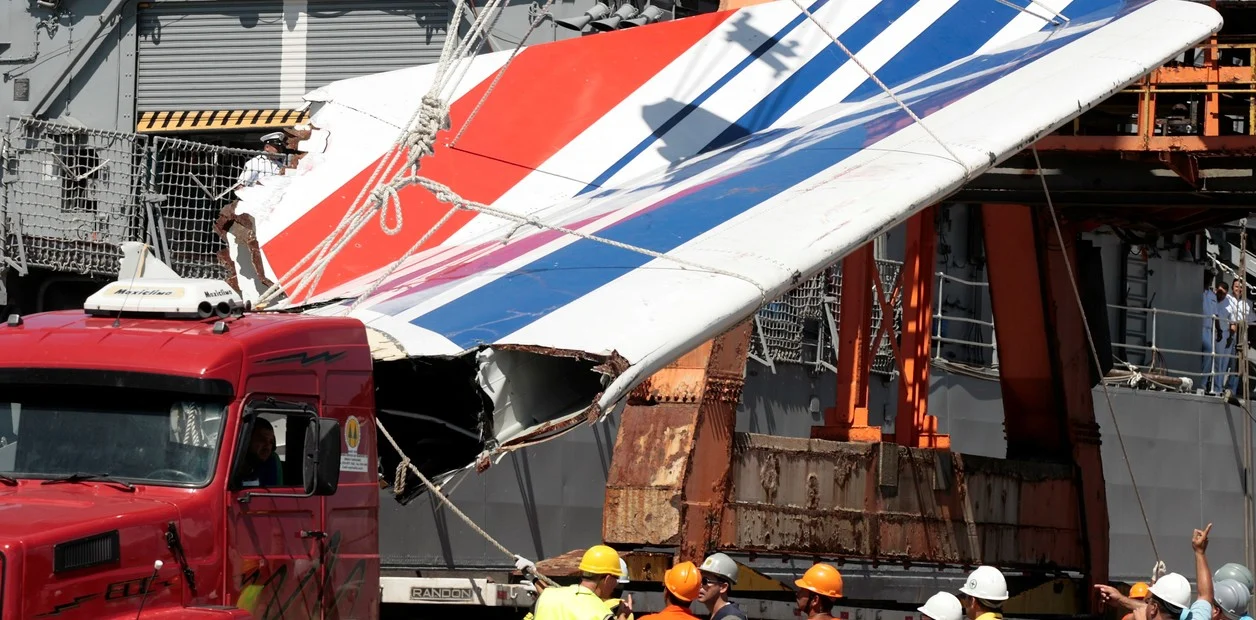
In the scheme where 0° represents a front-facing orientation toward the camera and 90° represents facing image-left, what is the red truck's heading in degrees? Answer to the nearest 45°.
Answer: approximately 45°

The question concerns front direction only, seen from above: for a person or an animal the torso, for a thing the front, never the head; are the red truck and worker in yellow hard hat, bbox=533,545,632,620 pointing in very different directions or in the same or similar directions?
very different directions

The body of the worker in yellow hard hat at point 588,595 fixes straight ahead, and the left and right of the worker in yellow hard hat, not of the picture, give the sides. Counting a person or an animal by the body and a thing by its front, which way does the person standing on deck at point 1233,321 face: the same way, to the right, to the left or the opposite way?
the opposite way

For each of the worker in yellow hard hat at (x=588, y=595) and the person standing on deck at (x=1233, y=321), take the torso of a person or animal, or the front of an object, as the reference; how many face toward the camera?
1

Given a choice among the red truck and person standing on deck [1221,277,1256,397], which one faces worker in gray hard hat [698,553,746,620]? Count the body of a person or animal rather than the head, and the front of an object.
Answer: the person standing on deck

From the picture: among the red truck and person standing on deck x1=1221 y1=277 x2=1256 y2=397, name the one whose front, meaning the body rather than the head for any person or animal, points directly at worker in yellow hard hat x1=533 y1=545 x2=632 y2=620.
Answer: the person standing on deck
